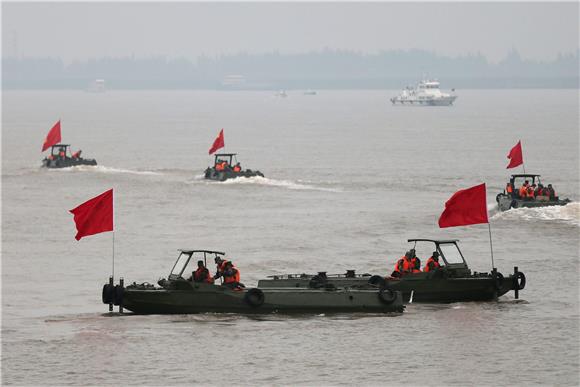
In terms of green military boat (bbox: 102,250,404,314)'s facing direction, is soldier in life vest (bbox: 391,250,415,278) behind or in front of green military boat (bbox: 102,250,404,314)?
behind

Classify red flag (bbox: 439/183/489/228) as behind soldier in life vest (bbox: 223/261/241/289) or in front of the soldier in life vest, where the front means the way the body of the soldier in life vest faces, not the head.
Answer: behind

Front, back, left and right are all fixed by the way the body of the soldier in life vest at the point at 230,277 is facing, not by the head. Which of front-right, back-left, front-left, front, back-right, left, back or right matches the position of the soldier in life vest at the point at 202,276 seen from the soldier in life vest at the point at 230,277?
front

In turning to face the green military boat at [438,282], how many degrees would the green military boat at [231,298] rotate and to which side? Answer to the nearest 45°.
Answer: approximately 180°

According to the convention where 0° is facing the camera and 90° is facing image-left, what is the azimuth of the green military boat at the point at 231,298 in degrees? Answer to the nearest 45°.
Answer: approximately 90°

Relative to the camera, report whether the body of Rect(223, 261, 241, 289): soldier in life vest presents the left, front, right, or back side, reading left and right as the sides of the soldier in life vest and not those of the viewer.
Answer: left

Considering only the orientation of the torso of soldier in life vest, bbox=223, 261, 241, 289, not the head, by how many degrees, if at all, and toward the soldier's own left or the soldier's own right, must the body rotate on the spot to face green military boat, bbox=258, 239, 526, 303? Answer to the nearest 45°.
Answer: approximately 180°

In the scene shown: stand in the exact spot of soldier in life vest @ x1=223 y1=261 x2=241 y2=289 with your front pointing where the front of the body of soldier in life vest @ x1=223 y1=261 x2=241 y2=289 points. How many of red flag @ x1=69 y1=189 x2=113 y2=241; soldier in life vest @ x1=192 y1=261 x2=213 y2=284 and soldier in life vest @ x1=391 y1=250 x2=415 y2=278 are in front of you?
2
